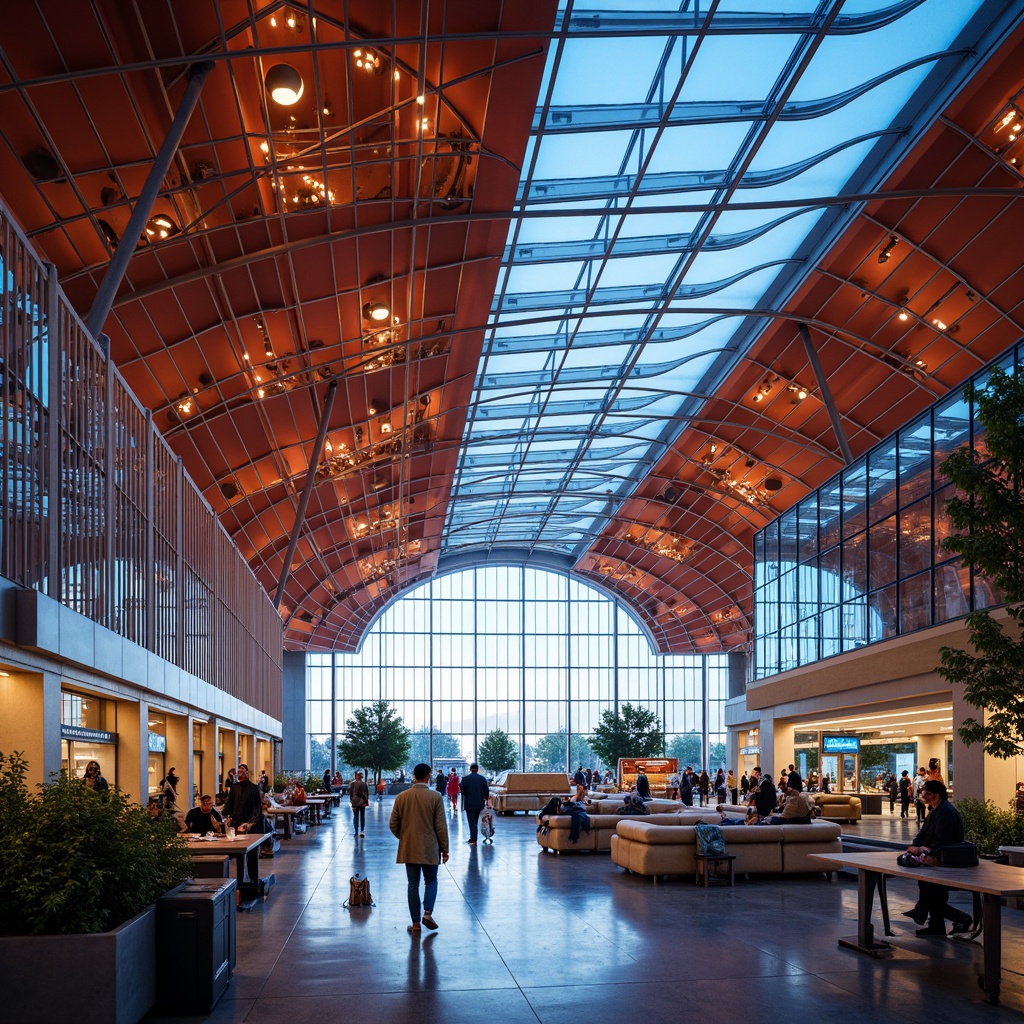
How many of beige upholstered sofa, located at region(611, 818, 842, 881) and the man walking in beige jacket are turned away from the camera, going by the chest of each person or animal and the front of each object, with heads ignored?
2

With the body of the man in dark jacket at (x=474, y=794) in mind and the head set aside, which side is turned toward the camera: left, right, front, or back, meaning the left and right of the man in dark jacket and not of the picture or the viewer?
back

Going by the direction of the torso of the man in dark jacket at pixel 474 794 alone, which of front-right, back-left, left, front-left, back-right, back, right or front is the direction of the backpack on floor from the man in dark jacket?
back

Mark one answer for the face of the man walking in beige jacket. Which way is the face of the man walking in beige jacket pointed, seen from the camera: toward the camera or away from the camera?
away from the camera

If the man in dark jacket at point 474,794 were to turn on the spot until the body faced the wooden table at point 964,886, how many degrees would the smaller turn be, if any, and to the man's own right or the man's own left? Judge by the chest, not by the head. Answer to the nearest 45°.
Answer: approximately 180°

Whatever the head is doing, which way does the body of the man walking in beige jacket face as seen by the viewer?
away from the camera

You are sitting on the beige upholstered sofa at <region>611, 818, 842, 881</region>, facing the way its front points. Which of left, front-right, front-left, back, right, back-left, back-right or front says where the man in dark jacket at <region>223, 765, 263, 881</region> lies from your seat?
left

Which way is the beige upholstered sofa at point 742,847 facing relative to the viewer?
away from the camera
